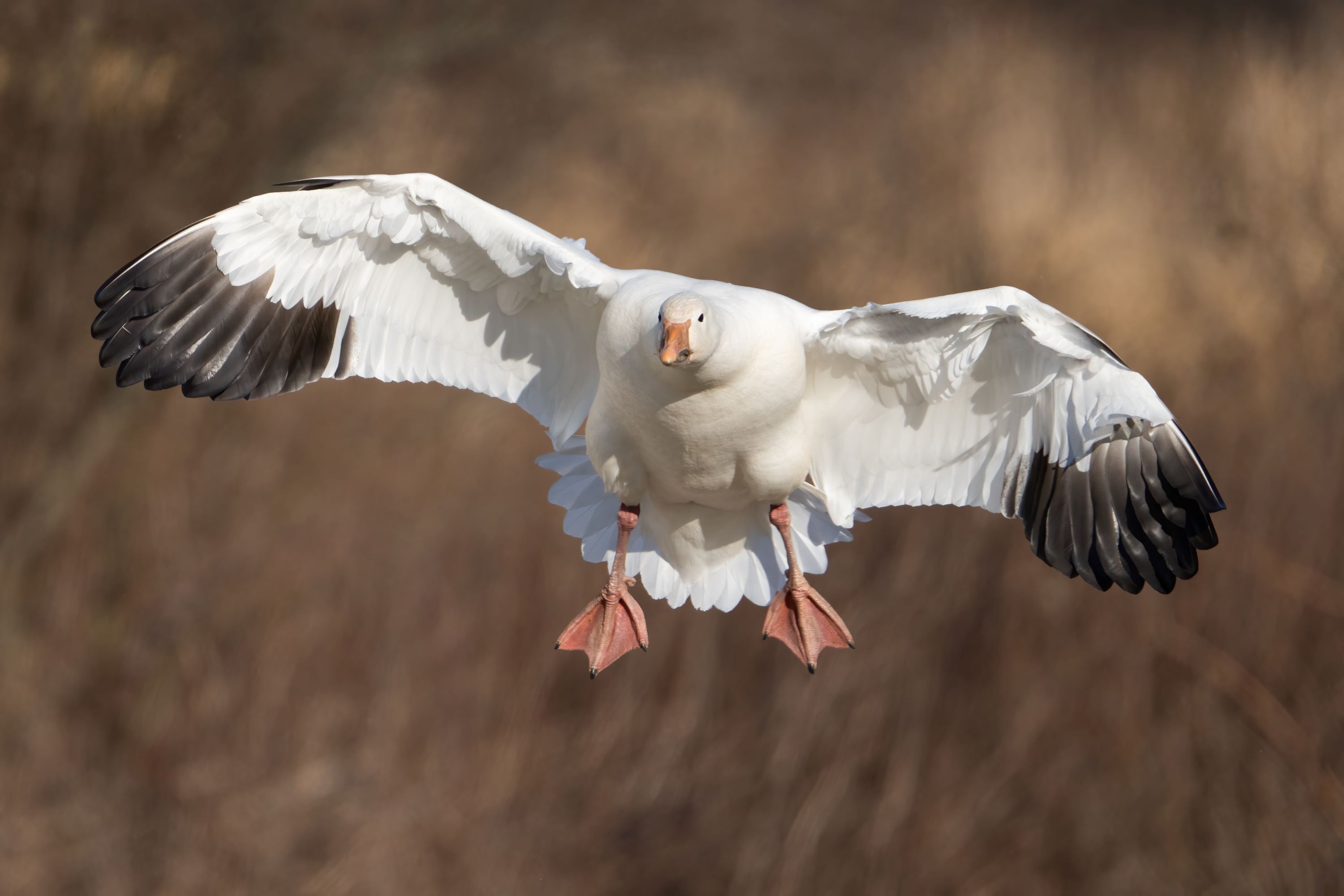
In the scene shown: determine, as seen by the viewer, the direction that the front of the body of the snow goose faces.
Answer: toward the camera
